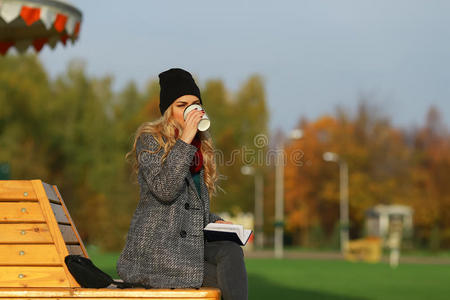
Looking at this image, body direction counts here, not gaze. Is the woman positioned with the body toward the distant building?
no

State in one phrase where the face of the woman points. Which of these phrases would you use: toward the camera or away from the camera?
toward the camera

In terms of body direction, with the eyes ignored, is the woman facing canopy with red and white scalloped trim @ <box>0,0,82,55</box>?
no

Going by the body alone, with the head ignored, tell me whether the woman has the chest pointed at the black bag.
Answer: no

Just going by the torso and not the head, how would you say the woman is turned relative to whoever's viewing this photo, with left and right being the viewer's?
facing the viewer and to the right of the viewer
